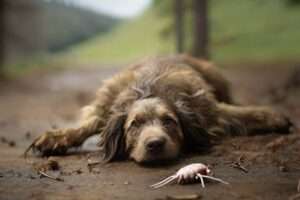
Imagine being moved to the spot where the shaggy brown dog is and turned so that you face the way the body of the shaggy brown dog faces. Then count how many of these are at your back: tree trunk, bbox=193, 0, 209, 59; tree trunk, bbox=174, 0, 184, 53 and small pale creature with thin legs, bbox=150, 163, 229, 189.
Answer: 2

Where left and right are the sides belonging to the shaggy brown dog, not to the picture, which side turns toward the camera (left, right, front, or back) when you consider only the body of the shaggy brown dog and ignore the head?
front

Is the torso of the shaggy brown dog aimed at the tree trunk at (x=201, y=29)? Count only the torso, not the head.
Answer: no

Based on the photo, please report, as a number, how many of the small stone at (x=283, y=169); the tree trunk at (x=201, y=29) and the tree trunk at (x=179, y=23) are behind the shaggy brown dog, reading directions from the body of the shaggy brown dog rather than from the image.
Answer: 2

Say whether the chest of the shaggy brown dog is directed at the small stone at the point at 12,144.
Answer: no

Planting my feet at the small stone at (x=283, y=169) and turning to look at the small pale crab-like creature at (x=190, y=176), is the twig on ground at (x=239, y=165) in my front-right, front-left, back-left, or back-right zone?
front-right

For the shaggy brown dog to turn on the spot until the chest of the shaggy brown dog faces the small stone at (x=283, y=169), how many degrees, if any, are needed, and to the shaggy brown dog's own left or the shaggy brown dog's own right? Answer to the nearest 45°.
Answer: approximately 45° to the shaggy brown dog's own left

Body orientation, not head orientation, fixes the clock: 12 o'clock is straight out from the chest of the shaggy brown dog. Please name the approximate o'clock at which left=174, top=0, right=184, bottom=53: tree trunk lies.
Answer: The tree trunk is roughly at 6 o'clock from the shaggy brown dog.

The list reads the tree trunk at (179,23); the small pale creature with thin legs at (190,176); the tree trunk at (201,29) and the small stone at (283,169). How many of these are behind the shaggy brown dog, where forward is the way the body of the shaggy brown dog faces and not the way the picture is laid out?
2

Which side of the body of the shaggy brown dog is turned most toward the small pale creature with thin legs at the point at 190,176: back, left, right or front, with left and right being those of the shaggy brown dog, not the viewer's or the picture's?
front
